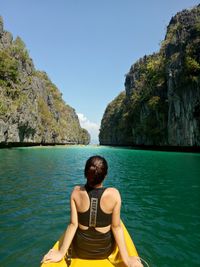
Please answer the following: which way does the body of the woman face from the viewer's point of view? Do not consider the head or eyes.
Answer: away from the camera

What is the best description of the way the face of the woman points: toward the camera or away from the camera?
away from the camera
